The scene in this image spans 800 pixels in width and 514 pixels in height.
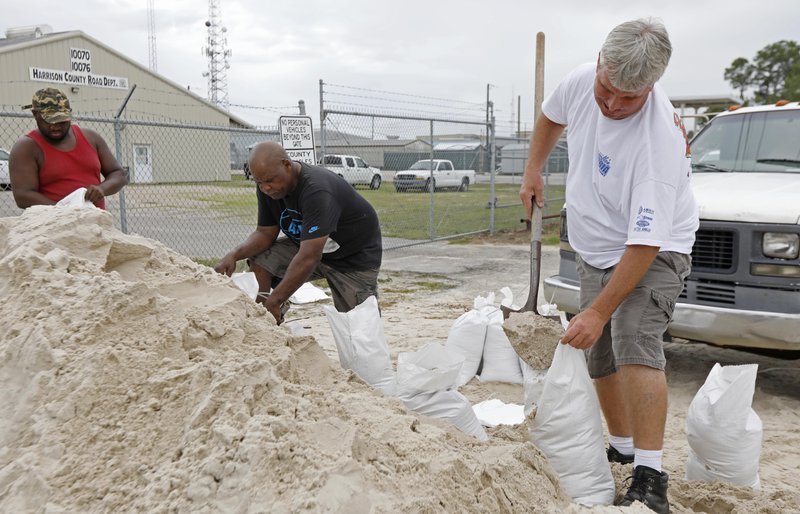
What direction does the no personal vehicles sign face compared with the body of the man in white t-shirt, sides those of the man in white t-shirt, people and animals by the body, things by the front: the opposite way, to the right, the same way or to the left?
to the left

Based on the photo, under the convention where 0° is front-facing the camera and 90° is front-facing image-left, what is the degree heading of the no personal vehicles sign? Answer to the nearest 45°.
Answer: approximately 0°

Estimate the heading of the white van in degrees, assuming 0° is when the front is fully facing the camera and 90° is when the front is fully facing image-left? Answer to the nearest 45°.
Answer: approximately 45°

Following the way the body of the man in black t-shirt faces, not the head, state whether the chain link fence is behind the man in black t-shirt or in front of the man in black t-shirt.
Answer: behind

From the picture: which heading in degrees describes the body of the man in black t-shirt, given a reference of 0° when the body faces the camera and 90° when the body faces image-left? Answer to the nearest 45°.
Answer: approximately 45°

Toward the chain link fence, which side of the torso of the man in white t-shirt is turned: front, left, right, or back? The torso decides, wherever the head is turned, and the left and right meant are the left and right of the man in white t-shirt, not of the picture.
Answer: right

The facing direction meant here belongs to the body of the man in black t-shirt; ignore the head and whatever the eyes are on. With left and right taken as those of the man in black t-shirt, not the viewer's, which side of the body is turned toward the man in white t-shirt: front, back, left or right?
left

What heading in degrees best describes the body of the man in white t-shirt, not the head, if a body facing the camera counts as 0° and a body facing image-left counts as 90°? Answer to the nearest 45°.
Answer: approximately 45°

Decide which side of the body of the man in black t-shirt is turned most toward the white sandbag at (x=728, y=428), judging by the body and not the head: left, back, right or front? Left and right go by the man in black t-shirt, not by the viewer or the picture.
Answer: left
